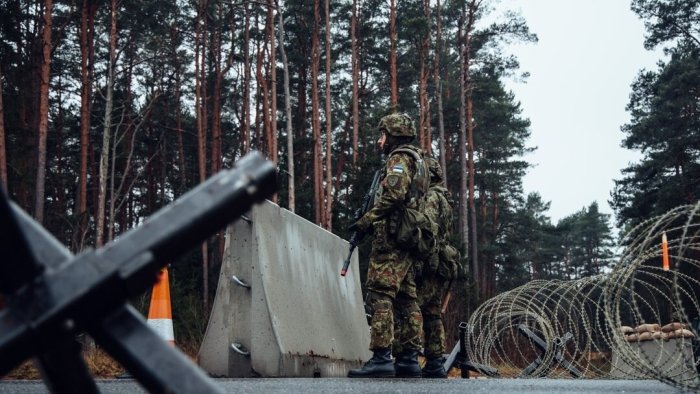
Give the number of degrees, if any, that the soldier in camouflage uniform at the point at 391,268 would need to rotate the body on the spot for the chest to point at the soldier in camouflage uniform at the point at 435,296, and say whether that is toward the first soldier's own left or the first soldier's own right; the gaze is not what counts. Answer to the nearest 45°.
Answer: approximately 135° to the first soldier's own right

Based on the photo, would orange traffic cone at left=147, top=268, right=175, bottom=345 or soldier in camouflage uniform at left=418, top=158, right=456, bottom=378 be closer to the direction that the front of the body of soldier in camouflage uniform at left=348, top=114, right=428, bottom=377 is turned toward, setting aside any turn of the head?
the orange traffic cone

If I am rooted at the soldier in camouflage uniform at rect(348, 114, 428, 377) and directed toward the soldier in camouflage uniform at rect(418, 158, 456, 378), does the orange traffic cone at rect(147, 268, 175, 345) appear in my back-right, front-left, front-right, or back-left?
back-left

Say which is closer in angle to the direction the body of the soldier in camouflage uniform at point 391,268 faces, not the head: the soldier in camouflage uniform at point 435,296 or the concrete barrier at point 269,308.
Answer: the concrete barrier

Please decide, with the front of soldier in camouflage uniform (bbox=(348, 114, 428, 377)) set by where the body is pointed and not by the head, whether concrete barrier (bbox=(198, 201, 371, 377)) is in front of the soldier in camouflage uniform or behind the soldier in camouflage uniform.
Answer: in front

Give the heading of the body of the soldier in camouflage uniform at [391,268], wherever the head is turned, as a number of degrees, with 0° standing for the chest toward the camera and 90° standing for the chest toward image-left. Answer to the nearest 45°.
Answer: approximately 90°

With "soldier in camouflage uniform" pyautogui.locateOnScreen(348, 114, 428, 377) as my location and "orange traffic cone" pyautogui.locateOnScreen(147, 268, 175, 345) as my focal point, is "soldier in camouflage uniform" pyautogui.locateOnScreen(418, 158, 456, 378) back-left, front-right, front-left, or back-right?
back-right
